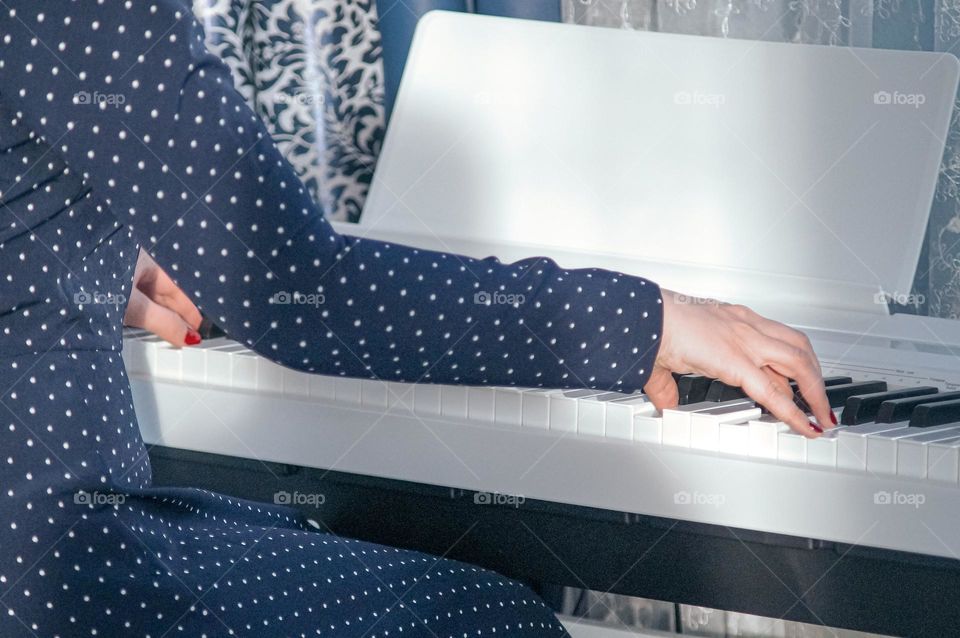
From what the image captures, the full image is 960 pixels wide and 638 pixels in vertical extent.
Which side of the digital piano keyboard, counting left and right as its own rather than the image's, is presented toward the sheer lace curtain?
back

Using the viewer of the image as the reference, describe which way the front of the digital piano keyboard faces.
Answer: facing the viewer and to the left of the viewer

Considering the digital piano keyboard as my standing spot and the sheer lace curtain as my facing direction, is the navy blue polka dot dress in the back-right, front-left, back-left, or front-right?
back-left
